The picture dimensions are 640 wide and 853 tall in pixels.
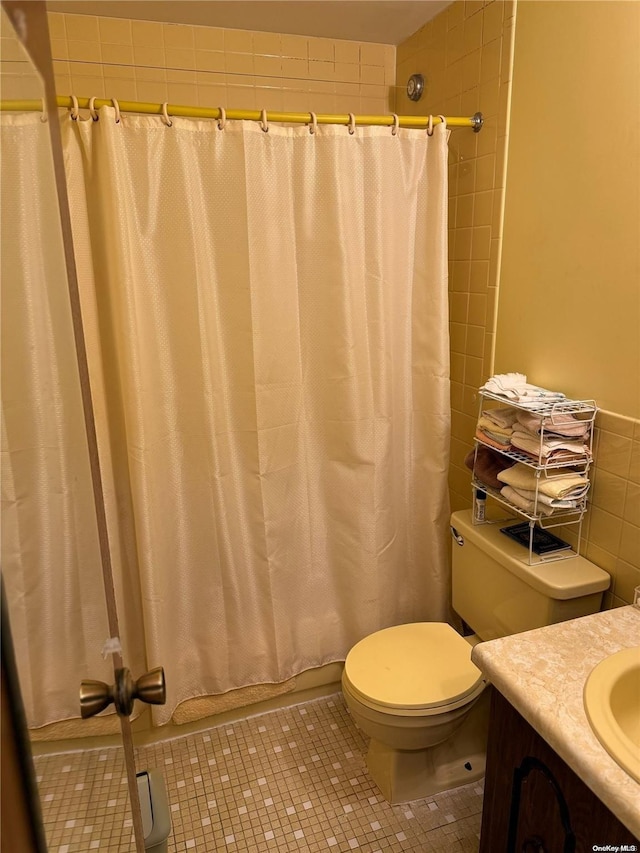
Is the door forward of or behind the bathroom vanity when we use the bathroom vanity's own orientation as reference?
forward

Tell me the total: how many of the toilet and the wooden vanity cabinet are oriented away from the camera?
0

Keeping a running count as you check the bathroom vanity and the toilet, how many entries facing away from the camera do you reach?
0

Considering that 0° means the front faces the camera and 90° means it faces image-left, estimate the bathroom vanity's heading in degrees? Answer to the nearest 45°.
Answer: approximately 45°
